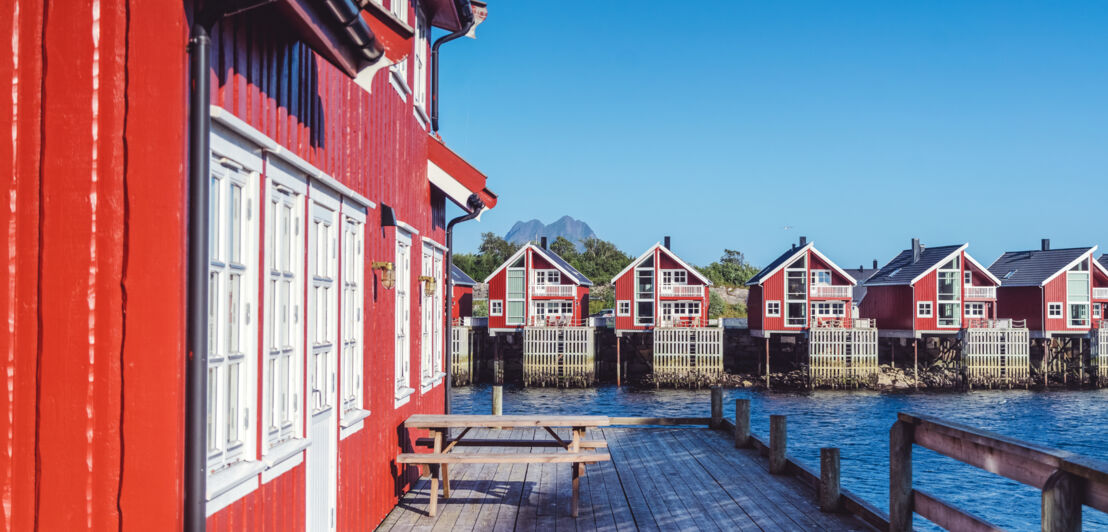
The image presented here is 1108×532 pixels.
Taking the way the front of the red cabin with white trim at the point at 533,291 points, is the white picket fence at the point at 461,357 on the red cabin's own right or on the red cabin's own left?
on the red cabin's own right

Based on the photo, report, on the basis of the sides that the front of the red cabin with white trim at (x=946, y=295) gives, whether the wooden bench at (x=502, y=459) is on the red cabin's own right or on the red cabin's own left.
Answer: on the red cabin's own right

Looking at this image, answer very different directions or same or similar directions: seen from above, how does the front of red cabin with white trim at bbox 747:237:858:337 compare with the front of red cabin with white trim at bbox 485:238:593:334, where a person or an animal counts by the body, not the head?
same or similar directions

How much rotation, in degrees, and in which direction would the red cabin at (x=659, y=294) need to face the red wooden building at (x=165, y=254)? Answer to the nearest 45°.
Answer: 0° — it already faces it

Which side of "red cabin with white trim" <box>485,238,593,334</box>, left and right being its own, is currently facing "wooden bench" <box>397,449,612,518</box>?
front

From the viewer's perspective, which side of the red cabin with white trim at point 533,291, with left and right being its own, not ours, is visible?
front

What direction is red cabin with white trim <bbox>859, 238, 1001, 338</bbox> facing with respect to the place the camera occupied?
facing the viewer and to the right of the viewer

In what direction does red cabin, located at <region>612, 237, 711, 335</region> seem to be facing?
toward the camera

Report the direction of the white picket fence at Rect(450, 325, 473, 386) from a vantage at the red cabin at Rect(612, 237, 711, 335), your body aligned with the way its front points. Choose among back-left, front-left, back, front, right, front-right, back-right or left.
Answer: right

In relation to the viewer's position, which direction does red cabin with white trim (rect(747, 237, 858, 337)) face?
facing the viewer

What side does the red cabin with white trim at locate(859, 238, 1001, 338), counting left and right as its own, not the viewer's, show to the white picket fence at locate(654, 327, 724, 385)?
right

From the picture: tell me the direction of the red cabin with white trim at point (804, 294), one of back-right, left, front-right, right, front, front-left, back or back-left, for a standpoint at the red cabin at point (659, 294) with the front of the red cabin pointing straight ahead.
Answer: left

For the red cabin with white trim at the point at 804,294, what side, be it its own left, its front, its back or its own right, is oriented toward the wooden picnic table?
front

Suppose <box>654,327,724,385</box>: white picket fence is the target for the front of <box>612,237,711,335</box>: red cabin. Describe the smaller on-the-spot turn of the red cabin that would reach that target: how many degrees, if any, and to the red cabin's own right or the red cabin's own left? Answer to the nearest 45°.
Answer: approximately 45° to the red cabin's own left

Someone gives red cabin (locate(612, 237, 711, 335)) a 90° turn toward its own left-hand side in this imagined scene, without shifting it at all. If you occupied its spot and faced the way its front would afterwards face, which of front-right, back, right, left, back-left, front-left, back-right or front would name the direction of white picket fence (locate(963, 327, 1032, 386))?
front

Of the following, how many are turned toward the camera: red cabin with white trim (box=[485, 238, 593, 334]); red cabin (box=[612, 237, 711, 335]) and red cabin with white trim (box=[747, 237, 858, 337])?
3

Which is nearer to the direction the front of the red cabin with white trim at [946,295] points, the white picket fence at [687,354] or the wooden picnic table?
the wooden picnic table

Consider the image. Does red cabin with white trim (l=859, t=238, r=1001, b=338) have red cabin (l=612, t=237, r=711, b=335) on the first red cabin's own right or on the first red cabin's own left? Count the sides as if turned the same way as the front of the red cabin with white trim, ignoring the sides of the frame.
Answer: on the first red cabin's own right
